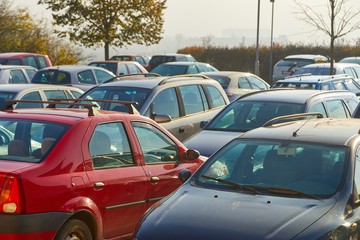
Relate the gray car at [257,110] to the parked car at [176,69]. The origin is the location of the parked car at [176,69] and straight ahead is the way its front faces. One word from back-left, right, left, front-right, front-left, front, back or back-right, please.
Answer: front-left

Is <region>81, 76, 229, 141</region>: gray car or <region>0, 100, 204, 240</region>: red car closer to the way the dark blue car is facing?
the red car

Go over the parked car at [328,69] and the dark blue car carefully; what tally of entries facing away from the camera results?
0

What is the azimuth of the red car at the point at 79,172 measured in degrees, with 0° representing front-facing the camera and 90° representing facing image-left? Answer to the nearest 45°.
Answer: approximately 225°

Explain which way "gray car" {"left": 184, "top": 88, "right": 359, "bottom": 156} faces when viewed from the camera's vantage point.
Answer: facing the viewer and to the left of the viewer

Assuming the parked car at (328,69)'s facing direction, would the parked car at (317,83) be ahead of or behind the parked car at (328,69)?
ahead

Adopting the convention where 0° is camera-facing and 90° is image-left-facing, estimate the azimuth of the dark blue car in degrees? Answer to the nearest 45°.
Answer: approximately 45°

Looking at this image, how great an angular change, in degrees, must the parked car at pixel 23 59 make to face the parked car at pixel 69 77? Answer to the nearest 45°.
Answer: approximately 45° to its left

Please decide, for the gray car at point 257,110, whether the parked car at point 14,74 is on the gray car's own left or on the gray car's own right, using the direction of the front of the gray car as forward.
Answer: on the gray car's own right
